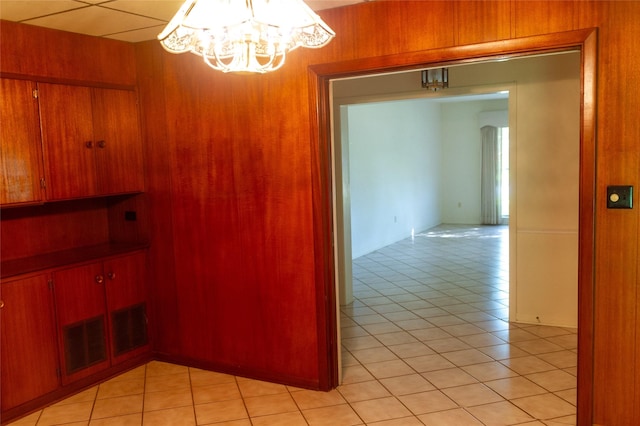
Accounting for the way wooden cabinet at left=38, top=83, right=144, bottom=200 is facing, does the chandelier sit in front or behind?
in front

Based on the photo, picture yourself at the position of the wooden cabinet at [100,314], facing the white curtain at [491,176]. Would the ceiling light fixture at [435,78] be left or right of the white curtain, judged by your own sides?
right

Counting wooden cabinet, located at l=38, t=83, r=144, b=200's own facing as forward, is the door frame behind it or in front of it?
in front

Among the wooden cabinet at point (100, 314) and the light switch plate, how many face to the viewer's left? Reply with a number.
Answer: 0

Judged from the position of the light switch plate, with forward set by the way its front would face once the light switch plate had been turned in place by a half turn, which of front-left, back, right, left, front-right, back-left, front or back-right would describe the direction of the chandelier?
back-left

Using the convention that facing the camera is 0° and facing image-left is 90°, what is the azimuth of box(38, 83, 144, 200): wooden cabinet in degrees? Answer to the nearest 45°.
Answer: approximately 315°

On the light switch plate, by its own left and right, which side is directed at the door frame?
right

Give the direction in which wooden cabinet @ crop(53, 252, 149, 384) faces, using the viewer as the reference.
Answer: facing the viewer and to the right of the viewer

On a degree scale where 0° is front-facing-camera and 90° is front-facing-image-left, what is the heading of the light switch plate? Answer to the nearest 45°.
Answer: approximately 0°

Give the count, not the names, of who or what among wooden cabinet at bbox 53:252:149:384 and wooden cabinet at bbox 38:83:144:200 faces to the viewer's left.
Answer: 0
